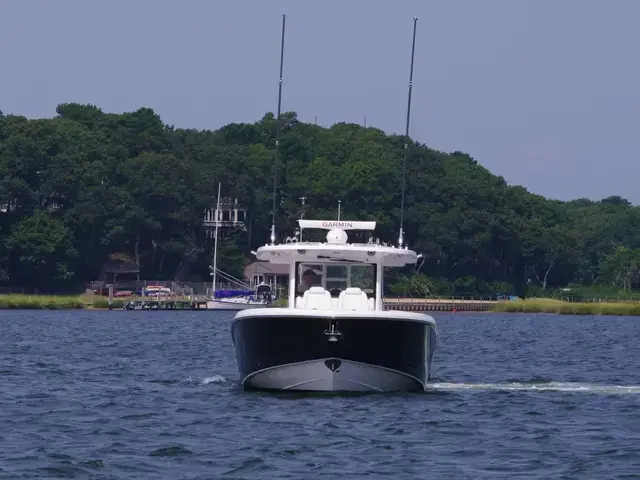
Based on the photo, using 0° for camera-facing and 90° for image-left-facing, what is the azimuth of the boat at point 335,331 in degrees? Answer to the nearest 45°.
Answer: approximately 0°
